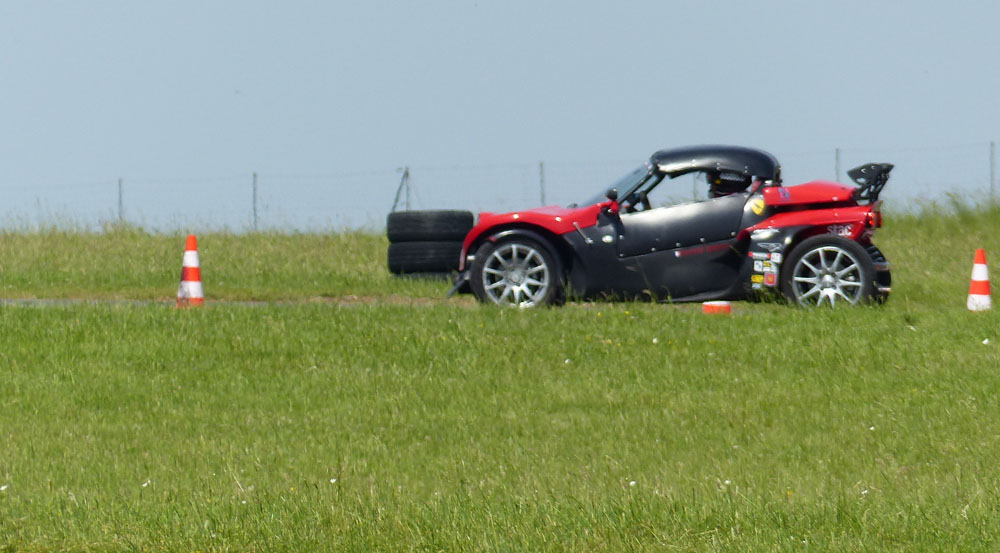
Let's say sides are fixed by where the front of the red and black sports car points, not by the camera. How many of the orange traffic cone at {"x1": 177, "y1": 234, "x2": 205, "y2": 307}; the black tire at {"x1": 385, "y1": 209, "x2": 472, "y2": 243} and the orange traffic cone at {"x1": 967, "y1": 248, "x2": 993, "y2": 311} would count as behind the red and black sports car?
1

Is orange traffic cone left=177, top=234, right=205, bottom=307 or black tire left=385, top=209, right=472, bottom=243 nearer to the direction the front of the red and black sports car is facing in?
the orange traffic cone

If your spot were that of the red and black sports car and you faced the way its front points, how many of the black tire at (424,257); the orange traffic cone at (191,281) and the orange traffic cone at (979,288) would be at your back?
1

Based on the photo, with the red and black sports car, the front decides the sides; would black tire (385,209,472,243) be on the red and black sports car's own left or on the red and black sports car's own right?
on the red and black sports car's own right

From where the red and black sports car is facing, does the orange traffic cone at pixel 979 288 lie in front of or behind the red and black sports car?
behind

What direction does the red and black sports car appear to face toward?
to the viewer's left

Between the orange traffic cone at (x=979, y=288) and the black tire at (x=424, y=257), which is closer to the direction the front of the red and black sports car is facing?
the black tire

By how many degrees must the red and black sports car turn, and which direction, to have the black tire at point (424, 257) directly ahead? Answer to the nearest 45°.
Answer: approximately 45° to its right

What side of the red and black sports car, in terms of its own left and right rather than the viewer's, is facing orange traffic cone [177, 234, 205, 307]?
front
